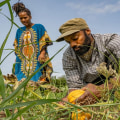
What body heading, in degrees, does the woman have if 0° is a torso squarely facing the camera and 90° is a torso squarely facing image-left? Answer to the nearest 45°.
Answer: approximately 0°

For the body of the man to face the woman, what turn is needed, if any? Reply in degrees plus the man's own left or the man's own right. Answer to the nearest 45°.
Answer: approximately 90° to the man's own right

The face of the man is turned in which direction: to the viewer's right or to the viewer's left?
to the viewer's left

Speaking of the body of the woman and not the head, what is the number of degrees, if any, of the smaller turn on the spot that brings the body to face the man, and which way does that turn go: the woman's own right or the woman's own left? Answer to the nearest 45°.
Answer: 0° — they already face them
